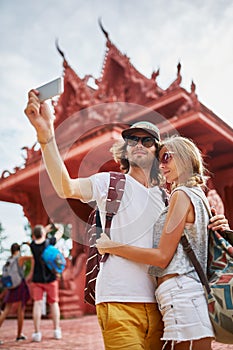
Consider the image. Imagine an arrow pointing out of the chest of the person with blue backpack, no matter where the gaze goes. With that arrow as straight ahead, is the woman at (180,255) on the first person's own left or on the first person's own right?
on the first person's own right

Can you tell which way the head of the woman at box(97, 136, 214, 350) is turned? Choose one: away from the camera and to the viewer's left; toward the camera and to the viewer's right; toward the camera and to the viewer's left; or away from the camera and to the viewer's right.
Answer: toward the camera and to the viewer's left

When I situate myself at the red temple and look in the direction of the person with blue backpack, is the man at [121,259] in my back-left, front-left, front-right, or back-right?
front-left

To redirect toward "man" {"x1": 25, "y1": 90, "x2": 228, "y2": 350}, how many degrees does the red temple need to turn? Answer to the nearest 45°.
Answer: approximately 45° to its left

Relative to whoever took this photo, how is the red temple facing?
facing the viewer and to the left of the viewer

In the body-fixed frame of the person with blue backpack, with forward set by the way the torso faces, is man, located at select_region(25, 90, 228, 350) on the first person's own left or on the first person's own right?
on the first person's own right

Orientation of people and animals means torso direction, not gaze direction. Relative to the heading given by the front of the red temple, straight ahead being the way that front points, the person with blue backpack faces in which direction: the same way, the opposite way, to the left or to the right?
the opposite way

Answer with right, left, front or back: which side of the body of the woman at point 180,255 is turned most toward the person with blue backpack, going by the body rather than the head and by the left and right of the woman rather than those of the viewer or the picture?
right

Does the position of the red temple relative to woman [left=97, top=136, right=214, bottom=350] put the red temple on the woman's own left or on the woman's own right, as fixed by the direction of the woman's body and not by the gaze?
on the woman's own right

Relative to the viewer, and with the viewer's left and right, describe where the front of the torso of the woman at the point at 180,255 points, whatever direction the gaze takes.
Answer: facing to the left of the viewer
